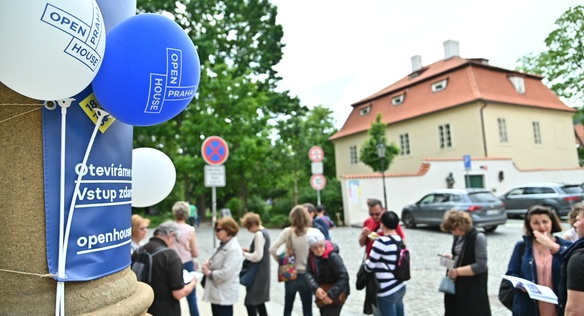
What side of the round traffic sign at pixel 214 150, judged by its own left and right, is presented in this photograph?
front

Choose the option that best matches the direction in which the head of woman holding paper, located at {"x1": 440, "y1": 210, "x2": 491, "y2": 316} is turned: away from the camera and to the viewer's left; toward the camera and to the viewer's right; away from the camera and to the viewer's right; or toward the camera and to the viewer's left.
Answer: toward the camera and to the viewer's left

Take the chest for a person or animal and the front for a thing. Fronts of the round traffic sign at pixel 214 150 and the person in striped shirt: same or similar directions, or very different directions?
very different directions

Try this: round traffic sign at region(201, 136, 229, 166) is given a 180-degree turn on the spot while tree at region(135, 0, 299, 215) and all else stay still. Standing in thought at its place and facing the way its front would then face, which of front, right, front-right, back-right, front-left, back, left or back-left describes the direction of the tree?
front

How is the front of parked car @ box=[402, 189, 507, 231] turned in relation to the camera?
facing away from the viewer and to the left of the viewer

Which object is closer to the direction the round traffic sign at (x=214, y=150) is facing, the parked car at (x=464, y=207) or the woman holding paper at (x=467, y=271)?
the woman holding paper

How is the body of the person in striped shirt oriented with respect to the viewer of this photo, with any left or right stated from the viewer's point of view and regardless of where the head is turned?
facing away from the viewer and to the left of the viewer
